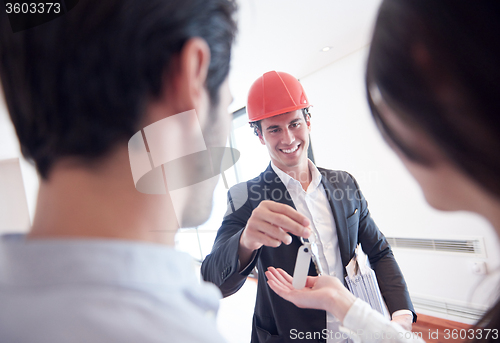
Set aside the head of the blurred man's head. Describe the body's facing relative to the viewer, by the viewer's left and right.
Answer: facing away from the viewer and to the right of the viewer

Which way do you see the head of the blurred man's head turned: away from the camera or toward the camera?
away from the camera

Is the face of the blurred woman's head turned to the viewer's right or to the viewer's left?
to the viewer's left

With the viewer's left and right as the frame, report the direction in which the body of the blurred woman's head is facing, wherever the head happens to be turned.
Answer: facing away from the viewer and to the left of the viewer

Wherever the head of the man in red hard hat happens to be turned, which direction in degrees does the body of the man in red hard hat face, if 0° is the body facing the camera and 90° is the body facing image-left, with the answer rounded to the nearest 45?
approximately 0°
